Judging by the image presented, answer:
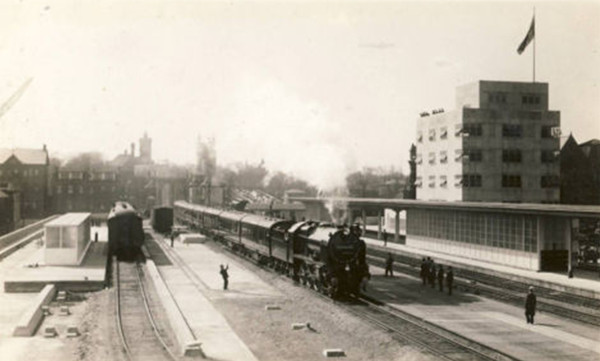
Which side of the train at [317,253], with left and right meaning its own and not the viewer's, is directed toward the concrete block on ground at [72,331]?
right

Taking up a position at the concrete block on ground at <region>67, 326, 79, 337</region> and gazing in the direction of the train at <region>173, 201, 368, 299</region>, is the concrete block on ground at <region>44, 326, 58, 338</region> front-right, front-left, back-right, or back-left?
back-left

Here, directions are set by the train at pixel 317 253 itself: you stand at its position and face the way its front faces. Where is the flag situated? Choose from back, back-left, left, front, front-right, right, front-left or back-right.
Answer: left

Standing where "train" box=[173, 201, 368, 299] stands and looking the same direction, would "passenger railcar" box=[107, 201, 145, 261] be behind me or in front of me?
behind

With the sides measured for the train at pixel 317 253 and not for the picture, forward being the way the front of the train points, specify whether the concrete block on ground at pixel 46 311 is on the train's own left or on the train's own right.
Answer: on the train's own right

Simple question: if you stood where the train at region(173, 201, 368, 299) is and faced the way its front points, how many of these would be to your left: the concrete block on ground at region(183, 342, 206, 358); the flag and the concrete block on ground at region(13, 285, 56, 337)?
1

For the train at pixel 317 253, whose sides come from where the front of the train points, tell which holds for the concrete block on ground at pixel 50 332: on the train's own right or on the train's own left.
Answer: on the train's own right

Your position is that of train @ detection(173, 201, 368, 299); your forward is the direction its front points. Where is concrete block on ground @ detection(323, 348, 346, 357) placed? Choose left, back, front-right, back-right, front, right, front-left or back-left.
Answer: front-right
